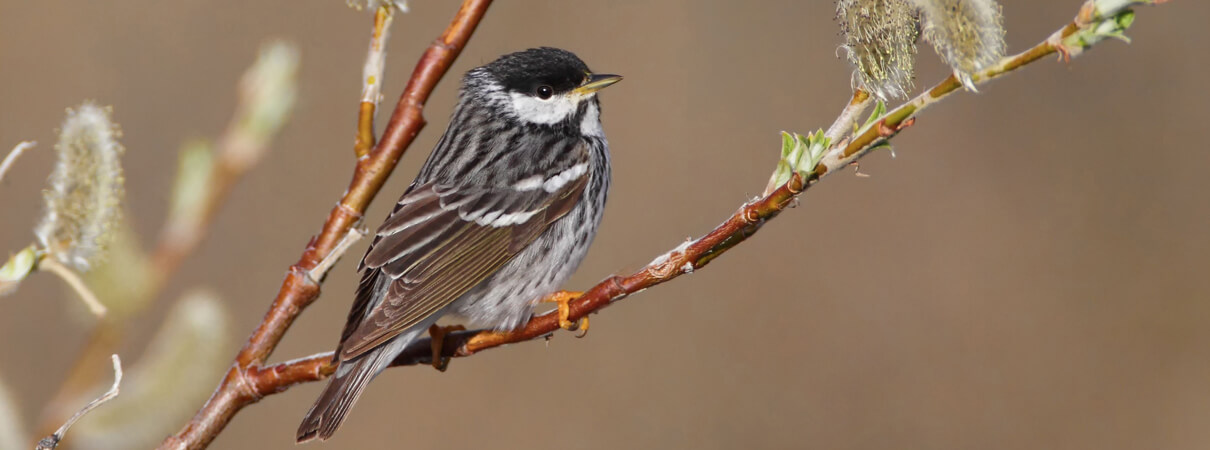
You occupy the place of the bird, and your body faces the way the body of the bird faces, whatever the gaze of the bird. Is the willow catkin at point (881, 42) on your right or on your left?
on your right

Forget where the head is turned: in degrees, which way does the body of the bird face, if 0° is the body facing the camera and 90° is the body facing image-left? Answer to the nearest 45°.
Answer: approximately 270°
